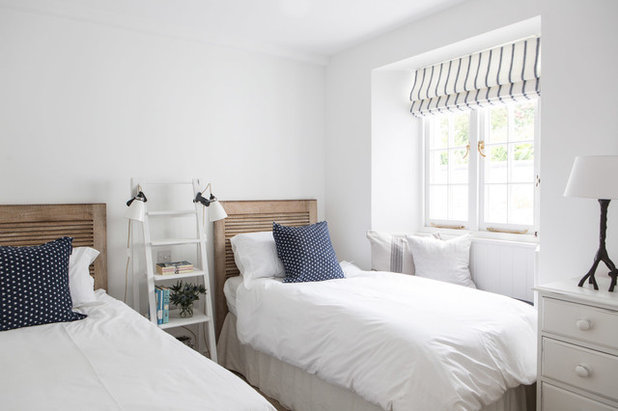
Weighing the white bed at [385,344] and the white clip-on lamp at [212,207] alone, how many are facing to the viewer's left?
0

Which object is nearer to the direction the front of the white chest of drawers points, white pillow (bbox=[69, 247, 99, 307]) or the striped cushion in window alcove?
the white pillow

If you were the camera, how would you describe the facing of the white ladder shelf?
facing the viewer and to the right of the viewer

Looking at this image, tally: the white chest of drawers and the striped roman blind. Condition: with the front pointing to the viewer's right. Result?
0

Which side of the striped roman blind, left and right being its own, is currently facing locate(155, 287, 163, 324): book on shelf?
front

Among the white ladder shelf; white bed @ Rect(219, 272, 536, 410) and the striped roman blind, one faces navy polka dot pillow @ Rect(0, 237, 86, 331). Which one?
the striped roman blind

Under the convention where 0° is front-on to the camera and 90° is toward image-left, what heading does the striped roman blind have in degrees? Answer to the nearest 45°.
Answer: approximately 45°

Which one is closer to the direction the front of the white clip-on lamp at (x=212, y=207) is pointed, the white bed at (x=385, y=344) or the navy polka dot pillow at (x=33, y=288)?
the white bed

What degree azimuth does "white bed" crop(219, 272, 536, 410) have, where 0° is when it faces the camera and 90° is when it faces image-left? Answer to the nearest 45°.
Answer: approximately 315°

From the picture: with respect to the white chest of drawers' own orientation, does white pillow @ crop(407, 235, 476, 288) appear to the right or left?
on its right
